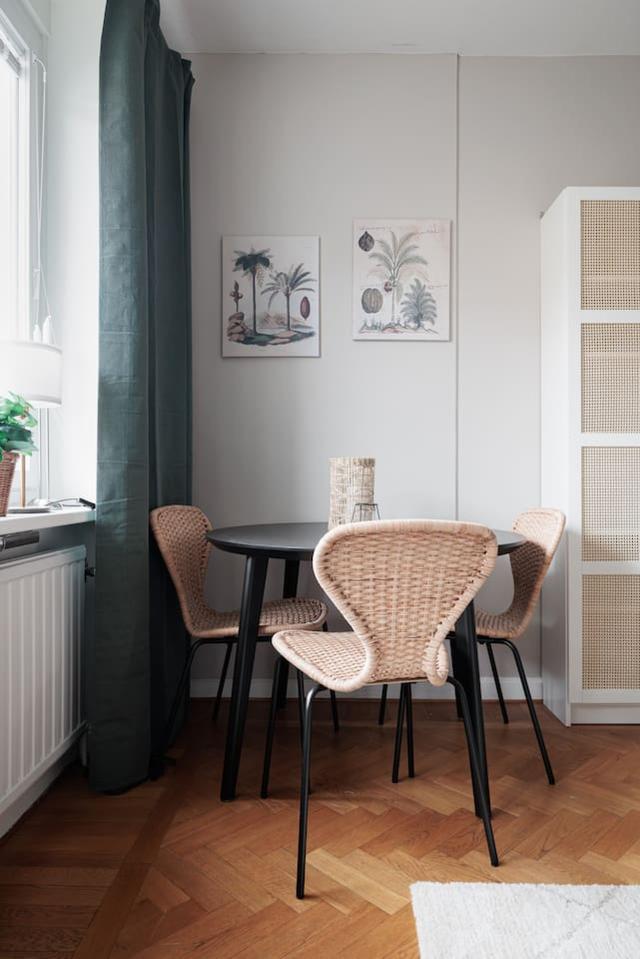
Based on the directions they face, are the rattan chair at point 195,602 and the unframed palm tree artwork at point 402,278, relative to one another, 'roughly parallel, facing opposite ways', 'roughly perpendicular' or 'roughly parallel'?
roughly perpendicular

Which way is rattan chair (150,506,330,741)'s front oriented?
to the viewer's right

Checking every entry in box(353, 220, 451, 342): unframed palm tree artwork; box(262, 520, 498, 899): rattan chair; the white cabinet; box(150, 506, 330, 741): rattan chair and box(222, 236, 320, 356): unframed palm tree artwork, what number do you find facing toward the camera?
3

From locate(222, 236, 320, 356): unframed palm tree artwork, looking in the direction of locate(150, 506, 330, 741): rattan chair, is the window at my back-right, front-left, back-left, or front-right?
front-right

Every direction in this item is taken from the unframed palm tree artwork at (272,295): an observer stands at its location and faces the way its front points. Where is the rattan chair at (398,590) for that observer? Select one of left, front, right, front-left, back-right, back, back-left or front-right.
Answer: front

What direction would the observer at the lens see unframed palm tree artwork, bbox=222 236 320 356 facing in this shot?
facing the viewer

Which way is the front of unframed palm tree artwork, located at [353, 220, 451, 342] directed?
toward the camera

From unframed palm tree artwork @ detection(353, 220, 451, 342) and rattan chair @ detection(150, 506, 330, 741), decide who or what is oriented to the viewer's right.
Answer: the rattan chair

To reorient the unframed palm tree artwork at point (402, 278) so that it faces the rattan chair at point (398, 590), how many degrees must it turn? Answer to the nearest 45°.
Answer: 0° — it already faces it

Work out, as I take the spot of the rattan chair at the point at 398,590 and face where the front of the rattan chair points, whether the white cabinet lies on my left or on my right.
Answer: on my right

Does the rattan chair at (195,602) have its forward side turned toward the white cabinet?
yes

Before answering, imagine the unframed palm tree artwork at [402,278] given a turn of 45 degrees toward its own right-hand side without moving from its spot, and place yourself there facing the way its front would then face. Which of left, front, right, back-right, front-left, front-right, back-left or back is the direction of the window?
front

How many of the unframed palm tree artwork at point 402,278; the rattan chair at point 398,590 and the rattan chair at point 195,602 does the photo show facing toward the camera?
1
